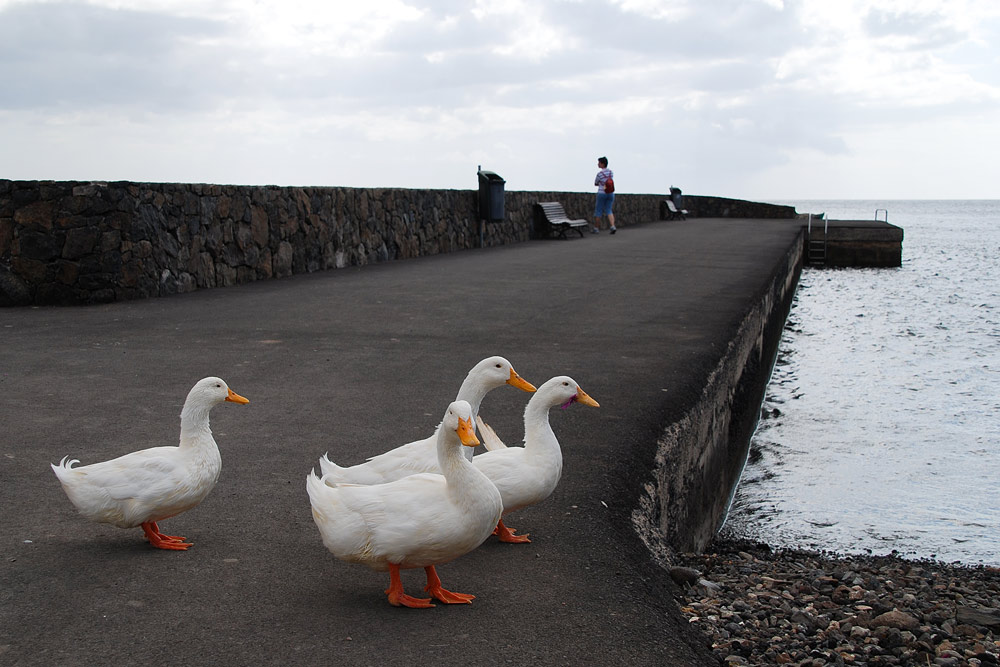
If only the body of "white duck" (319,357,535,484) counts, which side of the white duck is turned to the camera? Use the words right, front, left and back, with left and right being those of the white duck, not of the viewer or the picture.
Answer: right

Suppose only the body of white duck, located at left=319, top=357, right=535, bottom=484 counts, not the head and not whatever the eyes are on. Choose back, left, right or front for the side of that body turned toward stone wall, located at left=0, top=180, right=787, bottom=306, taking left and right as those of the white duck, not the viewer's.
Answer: left

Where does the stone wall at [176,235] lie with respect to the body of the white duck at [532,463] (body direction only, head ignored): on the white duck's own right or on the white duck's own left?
on the white duck's own left

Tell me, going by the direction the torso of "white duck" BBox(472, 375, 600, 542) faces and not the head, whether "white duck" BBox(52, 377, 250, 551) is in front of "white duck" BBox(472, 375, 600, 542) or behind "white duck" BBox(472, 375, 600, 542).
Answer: behind

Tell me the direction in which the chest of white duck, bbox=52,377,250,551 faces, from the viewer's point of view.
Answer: to the viewer's right

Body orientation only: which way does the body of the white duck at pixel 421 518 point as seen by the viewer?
to the viewer's right

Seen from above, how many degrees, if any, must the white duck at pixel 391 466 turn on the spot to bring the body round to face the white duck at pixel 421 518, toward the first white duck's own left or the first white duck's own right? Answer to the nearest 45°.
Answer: approximately 90° to the first white duck's own right

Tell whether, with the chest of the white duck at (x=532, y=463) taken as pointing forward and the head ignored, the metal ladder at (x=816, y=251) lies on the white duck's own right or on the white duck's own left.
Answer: on the white duck's own left

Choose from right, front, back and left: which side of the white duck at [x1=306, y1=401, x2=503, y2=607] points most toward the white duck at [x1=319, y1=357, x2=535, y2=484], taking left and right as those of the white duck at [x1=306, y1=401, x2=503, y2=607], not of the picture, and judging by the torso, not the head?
left

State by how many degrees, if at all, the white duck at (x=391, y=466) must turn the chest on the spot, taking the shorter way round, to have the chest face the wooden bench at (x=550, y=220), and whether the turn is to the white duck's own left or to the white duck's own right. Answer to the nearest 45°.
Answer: approximately 90° to the white duck's own left

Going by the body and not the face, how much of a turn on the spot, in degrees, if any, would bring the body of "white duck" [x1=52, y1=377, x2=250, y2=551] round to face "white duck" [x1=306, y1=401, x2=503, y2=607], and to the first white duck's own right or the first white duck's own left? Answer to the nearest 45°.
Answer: approximately 45° to the first white duck's own right

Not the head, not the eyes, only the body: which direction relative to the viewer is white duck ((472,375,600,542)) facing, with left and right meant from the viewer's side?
facing to the right of the viewer
